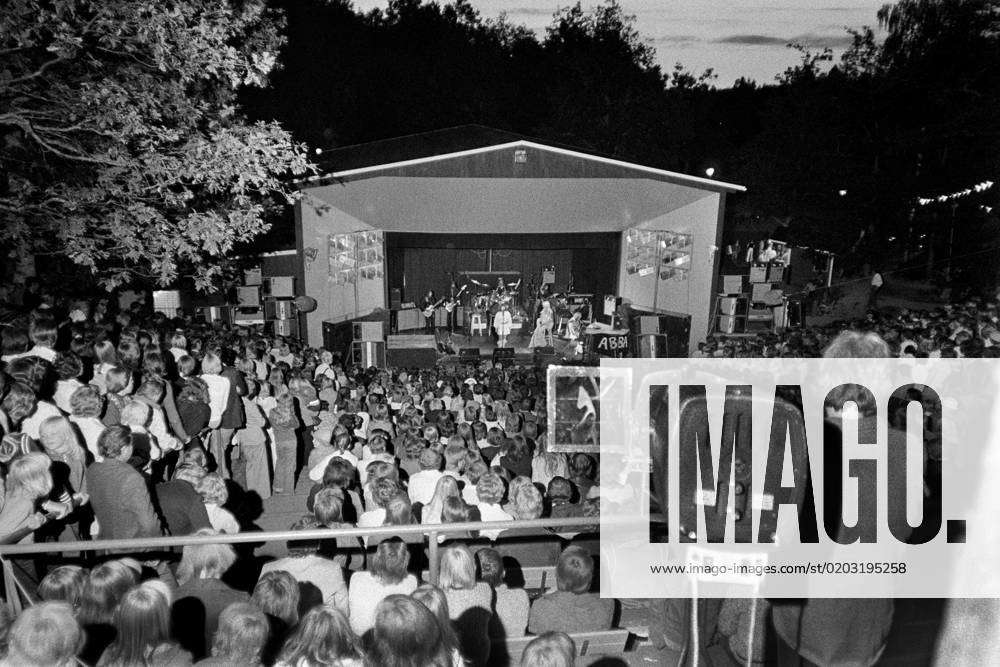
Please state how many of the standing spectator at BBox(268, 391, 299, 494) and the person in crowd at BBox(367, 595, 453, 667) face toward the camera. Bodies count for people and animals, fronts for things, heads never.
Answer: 0

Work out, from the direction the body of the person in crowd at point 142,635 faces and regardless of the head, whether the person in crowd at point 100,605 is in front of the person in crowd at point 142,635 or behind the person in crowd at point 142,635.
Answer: in front

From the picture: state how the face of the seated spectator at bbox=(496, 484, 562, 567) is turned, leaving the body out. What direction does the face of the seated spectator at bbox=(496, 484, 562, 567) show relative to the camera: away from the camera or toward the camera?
away from the camera

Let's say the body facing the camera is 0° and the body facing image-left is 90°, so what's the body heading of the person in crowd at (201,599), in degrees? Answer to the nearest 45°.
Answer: approximately 180°

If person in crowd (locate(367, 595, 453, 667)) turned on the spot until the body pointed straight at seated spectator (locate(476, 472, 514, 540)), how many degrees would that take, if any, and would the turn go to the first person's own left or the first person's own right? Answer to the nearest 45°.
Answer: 0° — they already face them

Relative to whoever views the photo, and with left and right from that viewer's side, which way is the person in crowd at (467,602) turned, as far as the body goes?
facing away from the viewer

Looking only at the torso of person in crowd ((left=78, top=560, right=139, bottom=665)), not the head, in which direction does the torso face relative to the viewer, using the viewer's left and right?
facing away from the viewer and to the right of the viewer

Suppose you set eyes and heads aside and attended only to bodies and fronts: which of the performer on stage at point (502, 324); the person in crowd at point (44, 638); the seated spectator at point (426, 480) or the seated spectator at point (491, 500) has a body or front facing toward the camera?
the performer on stage

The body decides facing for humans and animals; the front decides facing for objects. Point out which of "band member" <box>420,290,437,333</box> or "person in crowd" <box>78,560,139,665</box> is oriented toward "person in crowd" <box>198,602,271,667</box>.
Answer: the band member

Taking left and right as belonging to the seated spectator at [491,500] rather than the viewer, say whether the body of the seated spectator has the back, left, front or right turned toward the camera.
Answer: back

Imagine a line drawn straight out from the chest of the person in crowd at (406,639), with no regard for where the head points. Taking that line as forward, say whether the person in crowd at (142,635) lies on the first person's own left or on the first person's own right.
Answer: on the first person's own left

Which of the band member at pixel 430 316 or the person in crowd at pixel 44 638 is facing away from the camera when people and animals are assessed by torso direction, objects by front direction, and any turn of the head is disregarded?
the person in crowd

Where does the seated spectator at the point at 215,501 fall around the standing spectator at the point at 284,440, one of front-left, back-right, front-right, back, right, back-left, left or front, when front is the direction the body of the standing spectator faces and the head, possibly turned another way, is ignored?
back

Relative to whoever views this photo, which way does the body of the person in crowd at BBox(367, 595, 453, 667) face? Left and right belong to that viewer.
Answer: facing away from the viewer

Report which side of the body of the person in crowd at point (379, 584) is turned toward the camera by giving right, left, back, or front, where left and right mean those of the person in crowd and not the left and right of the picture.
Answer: back

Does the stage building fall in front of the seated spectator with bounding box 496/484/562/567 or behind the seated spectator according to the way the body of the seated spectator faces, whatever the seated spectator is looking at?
in front

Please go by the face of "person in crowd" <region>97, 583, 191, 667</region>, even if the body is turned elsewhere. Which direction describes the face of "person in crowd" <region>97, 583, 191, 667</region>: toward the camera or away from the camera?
away from the camera

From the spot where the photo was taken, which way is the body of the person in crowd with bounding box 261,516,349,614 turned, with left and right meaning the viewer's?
facing away from the viewer

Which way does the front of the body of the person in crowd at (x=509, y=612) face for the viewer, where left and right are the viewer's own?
facing away from the viewer

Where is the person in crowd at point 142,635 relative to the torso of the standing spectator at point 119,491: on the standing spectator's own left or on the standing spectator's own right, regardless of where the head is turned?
on the standing spectator's own right

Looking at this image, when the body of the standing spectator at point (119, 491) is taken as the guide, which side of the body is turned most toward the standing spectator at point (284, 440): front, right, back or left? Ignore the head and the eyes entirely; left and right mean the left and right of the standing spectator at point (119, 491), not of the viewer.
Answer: front
